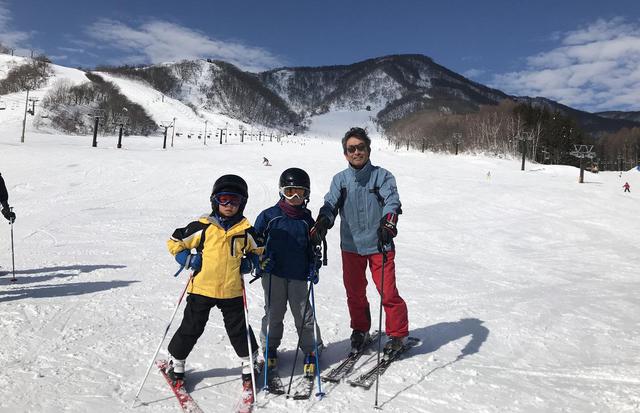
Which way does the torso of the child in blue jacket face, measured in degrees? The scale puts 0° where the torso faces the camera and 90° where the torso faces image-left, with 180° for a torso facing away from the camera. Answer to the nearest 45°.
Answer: approximately 0°

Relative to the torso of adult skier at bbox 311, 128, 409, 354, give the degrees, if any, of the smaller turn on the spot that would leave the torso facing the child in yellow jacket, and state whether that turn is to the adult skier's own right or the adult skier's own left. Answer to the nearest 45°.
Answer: approximately 45° to the adult skier's own right

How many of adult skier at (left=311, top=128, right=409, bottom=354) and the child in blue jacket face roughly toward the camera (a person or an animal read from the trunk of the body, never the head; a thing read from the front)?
2

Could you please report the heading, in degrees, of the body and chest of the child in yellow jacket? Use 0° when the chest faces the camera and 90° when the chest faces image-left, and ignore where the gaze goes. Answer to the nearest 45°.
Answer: approximately 0°

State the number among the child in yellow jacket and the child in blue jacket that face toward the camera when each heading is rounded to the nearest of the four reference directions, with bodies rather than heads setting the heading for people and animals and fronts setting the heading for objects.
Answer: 2
